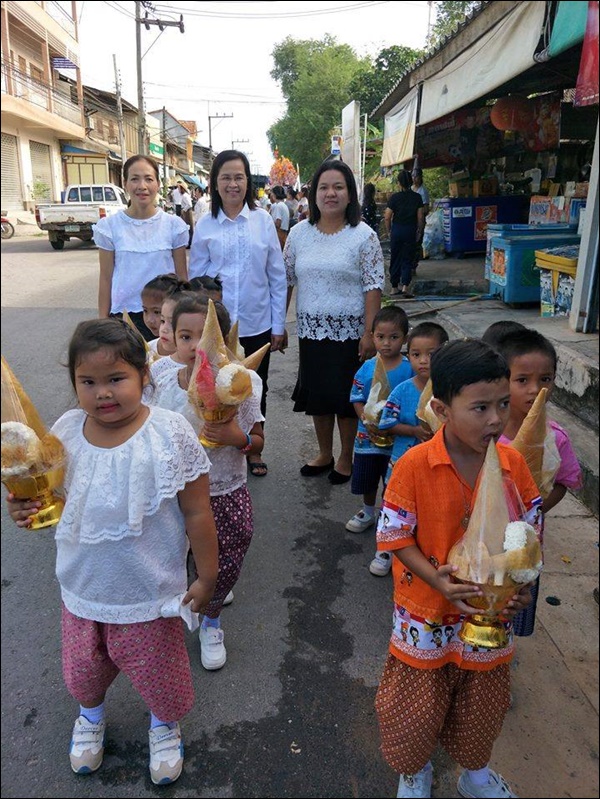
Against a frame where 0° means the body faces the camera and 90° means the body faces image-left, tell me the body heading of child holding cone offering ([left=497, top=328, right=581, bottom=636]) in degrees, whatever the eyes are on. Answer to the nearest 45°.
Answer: approximately 0°

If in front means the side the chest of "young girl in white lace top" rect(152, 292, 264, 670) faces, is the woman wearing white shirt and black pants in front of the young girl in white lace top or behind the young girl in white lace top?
behind

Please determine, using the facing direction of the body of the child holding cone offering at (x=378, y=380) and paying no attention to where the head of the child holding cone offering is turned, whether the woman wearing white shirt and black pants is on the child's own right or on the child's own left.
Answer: on the child's own right

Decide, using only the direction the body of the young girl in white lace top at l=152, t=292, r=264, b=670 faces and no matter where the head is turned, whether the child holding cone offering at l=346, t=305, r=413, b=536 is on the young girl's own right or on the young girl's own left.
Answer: on the young girl's own left

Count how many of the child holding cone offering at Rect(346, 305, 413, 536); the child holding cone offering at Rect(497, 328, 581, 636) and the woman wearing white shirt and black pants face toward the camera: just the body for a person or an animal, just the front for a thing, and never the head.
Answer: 3

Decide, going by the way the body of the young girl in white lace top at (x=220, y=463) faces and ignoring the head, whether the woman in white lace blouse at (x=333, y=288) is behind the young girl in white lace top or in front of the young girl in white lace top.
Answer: behind

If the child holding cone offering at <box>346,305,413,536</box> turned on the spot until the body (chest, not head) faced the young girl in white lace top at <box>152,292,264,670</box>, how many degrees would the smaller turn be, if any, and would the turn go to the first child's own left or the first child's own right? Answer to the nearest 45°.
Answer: approximately 45° to the first child's own right

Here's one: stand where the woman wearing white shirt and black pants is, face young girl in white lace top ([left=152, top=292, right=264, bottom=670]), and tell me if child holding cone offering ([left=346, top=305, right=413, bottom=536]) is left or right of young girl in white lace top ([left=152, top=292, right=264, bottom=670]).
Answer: left

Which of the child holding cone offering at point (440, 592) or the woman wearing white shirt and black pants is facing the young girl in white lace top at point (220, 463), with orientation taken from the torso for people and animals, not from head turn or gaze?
the woman wearing white shirt and black pants

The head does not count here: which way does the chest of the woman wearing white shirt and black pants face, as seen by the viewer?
toward the camera

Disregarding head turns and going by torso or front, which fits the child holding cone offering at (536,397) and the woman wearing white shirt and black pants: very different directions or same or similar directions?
same or similar directions

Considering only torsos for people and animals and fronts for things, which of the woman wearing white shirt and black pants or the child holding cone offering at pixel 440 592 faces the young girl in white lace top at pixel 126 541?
the woman wearing white shirt and black pants

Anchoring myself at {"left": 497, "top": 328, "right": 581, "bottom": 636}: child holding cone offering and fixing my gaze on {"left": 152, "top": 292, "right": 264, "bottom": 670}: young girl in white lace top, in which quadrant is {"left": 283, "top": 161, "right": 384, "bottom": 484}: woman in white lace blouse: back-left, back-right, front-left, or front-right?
front-right

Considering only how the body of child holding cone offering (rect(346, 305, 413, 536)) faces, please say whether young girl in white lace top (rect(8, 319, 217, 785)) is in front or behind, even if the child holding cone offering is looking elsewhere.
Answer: in front

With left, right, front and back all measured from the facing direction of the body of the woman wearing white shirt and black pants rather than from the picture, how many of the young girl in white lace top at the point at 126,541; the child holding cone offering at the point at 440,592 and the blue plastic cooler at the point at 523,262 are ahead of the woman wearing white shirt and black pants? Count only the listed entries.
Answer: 2

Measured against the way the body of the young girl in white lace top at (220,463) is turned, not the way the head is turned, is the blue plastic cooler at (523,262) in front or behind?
behind

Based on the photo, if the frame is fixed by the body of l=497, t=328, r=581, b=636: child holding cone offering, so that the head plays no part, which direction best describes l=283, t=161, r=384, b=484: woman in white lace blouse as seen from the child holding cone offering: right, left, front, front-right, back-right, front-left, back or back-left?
back-right
